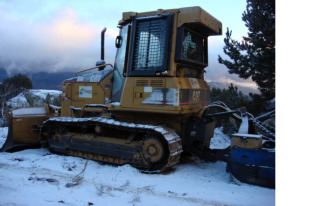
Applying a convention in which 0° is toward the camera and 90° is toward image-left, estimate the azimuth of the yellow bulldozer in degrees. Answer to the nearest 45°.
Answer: approximately 135°

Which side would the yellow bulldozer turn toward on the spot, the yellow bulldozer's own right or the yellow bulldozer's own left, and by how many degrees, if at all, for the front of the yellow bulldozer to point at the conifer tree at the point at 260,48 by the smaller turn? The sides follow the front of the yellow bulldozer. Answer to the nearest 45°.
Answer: approximately 135° to the yellow bulldozer's own right
